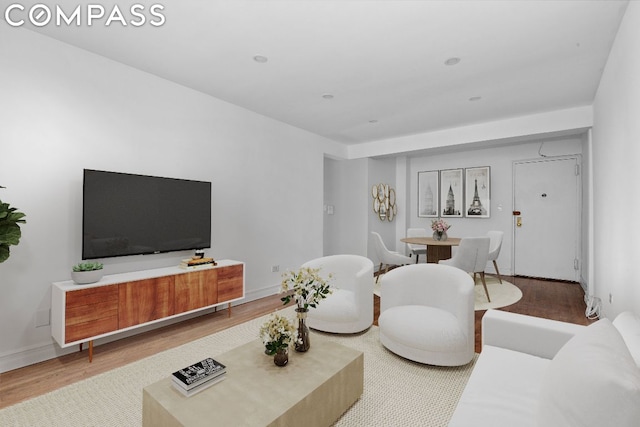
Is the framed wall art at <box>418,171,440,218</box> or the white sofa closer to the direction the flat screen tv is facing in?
the white sofa

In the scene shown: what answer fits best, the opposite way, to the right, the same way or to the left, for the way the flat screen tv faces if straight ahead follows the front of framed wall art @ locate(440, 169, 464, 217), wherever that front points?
to the left

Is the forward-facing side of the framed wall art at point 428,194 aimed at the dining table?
yes

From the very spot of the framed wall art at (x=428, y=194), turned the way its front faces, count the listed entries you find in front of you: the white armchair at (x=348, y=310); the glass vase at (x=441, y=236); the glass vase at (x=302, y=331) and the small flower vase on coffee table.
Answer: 4

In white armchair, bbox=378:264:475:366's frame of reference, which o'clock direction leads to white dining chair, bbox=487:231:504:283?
The white dining chair is roughly at 5 o'clock from the white armchair.

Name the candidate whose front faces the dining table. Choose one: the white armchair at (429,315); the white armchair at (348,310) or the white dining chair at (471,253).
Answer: the white dining chair

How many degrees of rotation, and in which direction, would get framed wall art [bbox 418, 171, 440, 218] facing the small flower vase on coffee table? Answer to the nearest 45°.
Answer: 0° — it already faces it

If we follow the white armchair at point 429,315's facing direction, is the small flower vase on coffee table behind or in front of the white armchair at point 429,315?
in front

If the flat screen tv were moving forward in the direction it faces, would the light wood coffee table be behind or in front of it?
in front

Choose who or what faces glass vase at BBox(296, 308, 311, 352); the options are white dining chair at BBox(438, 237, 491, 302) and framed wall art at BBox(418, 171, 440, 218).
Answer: the framed wall art

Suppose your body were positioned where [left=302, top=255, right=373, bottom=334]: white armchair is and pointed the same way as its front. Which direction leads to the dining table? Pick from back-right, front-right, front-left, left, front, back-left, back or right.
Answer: back

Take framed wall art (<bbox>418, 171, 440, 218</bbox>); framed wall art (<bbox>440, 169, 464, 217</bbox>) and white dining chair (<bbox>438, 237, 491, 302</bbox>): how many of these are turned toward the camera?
2

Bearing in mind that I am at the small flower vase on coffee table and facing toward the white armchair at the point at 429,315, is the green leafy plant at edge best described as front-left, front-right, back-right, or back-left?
back-left

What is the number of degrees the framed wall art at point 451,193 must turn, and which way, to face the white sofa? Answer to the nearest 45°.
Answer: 0° — it already faces it

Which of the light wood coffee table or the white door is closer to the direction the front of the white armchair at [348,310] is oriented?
the light wood coffee table

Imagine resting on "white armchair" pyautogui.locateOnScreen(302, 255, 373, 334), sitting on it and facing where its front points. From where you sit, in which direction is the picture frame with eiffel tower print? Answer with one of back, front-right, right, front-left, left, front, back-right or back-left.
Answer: back
